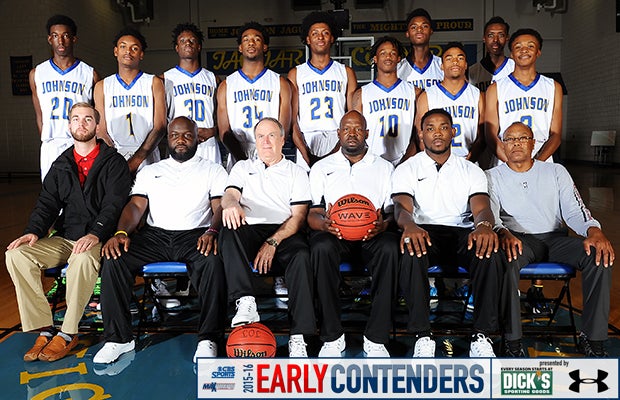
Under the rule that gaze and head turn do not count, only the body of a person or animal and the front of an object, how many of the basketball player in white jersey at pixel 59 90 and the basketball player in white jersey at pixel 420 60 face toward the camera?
2

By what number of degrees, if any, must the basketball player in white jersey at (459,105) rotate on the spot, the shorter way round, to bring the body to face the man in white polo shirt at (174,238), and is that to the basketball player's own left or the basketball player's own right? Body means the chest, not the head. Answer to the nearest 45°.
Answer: approximately 45° to the basketball player's own right

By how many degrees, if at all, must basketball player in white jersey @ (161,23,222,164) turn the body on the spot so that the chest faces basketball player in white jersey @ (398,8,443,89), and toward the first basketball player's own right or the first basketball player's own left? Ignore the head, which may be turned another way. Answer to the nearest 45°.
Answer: approximately 90° to the first basketball player's own left

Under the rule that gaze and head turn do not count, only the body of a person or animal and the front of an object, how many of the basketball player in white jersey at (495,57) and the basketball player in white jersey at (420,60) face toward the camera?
2

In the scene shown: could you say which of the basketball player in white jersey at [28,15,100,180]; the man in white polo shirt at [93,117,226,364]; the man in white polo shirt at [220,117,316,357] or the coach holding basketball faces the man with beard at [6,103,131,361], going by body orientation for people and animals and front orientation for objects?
the basketball player in white jersey

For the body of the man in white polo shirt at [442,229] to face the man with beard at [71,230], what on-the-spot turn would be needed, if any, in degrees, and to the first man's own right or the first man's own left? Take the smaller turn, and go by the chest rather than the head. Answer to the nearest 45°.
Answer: approximately 90° to the first man's own right

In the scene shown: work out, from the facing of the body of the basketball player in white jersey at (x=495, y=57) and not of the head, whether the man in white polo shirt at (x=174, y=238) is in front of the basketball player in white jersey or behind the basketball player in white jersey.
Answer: in front

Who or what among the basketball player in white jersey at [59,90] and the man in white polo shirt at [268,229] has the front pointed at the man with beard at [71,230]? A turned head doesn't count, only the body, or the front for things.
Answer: the basketball player in white jersey
